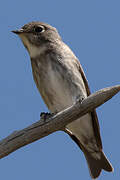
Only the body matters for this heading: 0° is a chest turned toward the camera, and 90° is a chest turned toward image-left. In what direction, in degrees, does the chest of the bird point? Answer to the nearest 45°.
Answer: approximately 45°
